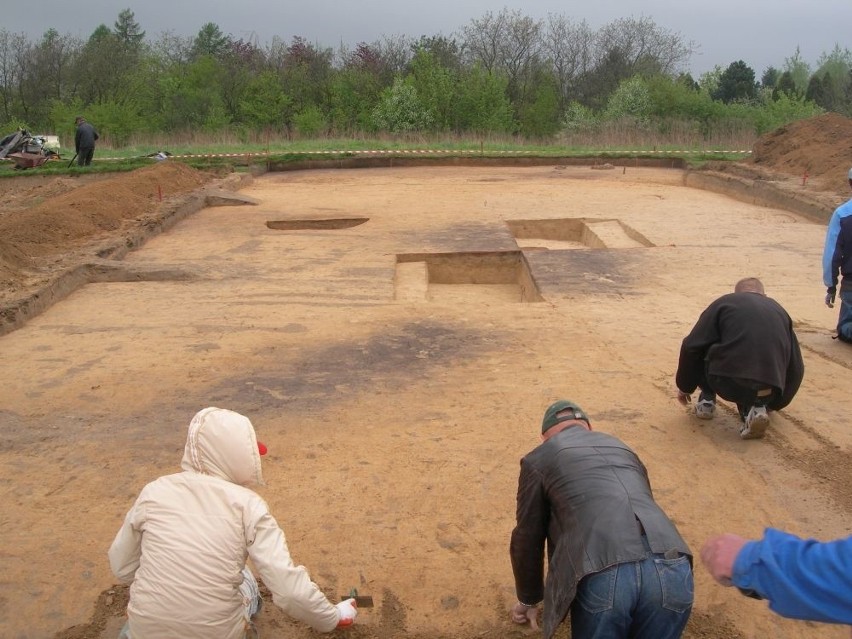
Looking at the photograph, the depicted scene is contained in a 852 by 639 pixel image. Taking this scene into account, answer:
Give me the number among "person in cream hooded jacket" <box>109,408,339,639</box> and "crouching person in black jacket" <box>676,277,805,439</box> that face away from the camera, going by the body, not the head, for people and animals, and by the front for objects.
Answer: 2

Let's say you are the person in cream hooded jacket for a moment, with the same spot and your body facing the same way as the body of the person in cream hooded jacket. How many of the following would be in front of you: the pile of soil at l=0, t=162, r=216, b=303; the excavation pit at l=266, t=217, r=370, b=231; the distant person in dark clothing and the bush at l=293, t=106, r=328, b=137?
4

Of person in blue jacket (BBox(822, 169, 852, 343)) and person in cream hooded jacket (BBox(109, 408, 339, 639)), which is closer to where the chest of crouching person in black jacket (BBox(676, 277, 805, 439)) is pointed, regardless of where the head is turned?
the person in blue jacket

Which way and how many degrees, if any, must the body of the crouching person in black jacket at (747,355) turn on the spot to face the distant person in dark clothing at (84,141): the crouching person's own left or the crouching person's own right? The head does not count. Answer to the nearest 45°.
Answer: approximately 45° to the crouching person's own left

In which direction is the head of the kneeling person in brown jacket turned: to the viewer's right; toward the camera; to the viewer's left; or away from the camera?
away from the camera

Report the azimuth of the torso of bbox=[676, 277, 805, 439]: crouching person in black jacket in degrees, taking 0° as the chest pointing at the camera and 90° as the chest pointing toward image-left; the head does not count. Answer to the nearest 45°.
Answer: approximately 180°

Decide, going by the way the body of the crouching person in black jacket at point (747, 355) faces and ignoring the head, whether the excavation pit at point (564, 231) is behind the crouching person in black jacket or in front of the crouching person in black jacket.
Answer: in front

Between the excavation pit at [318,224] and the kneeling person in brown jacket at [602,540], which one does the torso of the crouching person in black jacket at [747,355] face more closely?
the excavation pit

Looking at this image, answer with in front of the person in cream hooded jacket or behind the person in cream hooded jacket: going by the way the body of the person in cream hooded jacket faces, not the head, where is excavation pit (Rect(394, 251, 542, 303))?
in front

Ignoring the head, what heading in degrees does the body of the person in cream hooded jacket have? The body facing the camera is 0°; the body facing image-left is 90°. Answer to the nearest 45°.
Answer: approximately 180°

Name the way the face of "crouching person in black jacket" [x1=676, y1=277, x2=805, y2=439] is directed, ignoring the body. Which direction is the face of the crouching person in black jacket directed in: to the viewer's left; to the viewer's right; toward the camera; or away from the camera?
away from the camera

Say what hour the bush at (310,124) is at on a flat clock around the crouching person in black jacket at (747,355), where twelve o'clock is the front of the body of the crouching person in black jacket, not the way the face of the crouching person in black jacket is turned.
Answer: The bush is roughly at 11 o'clock from the crouching person in black jacket.

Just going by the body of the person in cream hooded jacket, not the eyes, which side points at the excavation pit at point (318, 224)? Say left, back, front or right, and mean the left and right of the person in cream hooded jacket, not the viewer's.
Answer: front

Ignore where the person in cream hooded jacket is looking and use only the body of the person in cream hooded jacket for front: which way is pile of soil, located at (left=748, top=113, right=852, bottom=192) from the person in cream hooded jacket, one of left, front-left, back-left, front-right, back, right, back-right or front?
front-right

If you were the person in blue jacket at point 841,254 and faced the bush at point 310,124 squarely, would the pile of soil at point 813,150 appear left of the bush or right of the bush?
right
